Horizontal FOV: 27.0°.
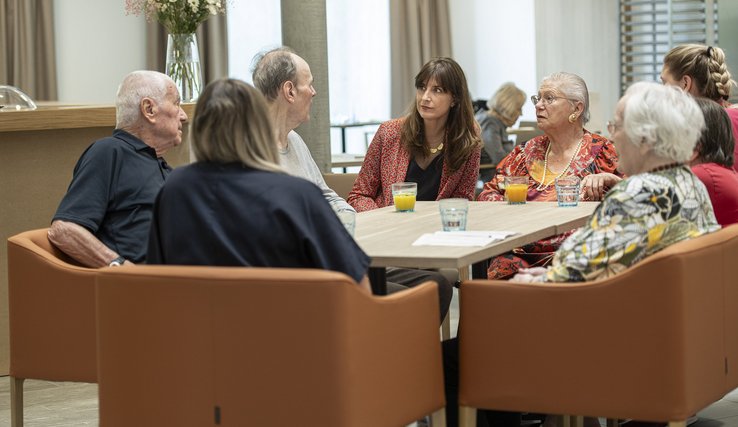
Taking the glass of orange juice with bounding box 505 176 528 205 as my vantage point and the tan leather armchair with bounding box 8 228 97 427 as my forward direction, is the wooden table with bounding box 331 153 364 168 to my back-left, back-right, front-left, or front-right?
back-right

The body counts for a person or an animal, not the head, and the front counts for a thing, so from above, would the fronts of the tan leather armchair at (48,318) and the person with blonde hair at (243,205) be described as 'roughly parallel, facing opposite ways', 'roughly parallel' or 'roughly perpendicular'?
roughly perpendicular

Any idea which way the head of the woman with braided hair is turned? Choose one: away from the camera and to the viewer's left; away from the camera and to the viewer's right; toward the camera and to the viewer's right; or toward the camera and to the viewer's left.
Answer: away from the camera and to the viewer's left

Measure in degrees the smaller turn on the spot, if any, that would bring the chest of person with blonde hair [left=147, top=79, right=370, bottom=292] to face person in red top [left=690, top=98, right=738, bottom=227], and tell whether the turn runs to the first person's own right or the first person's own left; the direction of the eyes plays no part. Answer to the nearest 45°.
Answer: approximately 45° to the first person's own right

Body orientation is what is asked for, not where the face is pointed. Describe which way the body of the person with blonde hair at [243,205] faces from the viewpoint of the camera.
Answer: away from the camera

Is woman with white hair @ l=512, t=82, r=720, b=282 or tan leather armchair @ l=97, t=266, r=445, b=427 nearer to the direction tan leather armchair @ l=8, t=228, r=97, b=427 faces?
the woman with white hair

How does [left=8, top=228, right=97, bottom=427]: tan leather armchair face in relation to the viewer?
to the viewer's right

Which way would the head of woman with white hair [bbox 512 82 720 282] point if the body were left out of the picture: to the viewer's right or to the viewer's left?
to the viewer's left

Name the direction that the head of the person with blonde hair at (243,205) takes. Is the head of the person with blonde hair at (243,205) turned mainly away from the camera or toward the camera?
away from the camera

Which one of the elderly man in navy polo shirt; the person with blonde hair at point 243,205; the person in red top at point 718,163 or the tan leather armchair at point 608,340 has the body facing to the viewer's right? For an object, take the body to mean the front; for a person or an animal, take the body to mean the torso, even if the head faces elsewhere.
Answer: the elderly man in navy polo shirt

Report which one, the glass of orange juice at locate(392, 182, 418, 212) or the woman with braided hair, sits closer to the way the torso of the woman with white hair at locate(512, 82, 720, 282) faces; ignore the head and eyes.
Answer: the glass of orange juice

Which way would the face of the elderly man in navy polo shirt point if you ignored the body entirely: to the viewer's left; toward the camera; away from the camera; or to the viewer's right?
to the viewer's right

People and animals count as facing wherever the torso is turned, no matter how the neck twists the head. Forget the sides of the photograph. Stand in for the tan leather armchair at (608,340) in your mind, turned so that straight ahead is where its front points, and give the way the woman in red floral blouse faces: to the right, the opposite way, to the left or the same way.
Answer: to the left

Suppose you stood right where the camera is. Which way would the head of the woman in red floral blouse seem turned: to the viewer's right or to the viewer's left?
to the viewer's left

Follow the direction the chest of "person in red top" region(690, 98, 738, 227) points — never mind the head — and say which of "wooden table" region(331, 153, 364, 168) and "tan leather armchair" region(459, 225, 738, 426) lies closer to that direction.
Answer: the wooden table
